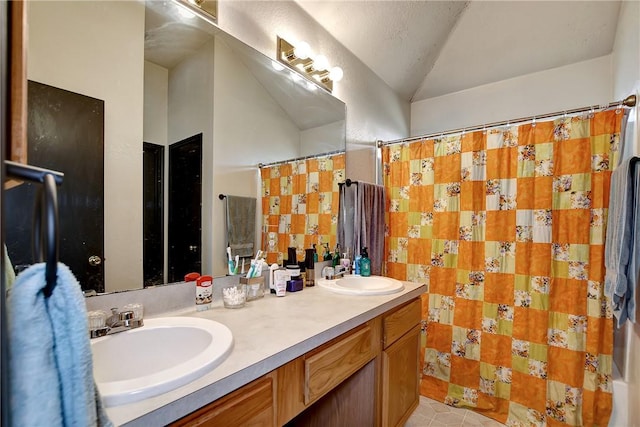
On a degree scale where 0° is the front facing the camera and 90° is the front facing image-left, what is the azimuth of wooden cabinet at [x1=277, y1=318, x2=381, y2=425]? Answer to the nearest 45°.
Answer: approximately 315°

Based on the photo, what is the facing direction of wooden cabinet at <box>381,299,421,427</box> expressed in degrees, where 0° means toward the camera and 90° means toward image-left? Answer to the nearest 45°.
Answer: approximately 315°

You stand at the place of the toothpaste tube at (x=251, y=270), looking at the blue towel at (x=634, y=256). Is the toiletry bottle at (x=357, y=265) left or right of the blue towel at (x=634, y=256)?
left

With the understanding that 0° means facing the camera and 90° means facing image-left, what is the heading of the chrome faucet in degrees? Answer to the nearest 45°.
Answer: approximately 315°
